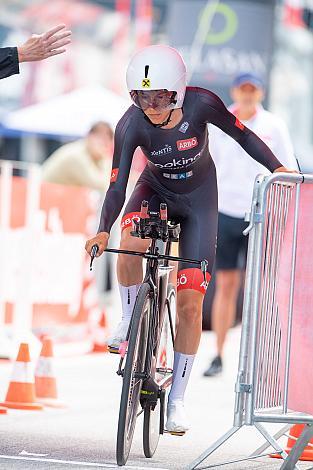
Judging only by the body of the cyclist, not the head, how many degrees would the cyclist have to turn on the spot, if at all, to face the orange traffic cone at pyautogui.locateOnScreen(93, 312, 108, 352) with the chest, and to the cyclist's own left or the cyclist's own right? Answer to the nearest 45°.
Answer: approximately 180°

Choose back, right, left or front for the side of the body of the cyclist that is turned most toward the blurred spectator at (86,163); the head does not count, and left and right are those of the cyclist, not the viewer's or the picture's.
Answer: back

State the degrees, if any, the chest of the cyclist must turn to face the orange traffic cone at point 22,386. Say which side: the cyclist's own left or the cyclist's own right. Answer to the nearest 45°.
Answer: approximately 135° to the cyclist's own right

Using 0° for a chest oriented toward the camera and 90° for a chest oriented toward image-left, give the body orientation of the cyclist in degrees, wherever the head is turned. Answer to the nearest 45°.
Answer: approximately 0°
